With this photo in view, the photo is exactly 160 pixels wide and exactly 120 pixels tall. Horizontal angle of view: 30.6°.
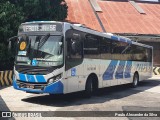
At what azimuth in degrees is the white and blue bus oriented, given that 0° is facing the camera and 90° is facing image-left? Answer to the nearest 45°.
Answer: approximately 45°

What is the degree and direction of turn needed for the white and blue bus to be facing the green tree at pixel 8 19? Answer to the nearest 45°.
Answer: approximately 90° to its right
